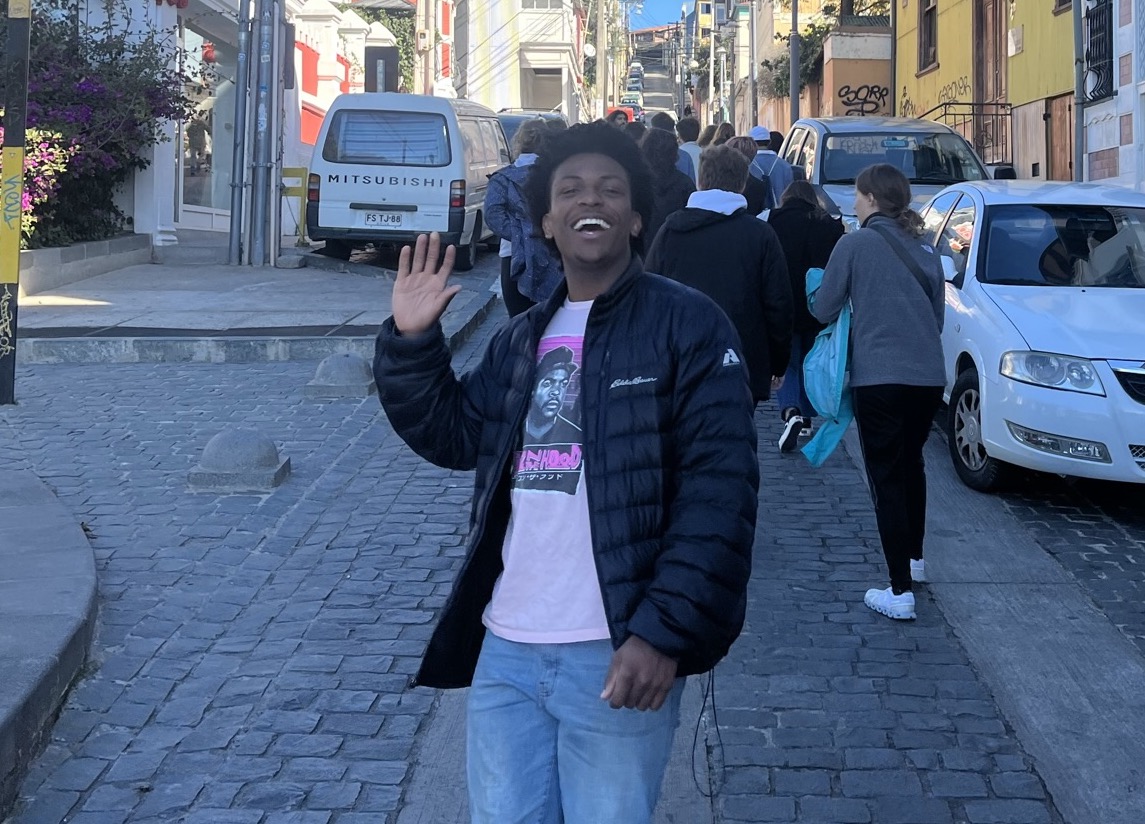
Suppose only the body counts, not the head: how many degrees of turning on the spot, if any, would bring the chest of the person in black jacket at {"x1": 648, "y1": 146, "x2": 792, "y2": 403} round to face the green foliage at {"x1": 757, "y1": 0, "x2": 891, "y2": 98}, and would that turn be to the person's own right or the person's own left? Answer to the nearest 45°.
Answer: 0° — they already face it

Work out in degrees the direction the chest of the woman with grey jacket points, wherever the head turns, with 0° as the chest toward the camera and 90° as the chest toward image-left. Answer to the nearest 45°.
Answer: approximately 135°

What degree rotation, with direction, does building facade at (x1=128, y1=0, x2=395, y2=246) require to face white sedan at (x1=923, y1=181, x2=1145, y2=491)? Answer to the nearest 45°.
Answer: approximately 45° to its right

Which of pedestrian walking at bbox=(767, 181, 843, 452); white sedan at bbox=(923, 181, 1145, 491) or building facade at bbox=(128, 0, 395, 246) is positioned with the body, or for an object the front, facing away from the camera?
the pedestrian walking

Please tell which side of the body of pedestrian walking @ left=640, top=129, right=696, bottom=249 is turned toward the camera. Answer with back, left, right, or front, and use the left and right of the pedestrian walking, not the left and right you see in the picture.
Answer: back

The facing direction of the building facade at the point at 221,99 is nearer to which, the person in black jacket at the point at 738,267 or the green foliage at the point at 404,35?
the person in black jacket

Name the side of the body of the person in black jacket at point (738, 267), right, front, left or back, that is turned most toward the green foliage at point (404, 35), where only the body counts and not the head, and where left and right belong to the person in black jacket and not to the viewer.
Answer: front

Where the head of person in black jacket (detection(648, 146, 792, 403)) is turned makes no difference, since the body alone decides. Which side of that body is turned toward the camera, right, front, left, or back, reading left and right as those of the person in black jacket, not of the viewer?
back

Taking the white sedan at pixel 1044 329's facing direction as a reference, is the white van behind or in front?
behind

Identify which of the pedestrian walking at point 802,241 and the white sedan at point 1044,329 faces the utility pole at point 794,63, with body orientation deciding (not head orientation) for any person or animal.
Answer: the pedestrian walking

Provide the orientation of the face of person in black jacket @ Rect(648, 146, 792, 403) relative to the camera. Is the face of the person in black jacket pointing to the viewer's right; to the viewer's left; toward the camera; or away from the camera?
away from the camera

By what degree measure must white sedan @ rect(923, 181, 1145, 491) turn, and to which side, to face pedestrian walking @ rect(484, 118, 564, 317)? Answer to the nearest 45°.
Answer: approximately 90° to its right

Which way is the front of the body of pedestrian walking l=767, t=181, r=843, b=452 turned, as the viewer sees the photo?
away from the camera

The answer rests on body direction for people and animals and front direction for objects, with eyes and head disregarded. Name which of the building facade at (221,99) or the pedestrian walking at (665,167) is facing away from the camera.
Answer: the pedestrian walking

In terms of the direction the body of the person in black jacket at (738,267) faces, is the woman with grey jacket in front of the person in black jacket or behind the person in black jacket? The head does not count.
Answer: behind

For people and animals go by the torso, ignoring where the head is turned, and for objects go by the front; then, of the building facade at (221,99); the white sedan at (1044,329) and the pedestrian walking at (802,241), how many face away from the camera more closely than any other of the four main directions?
1
